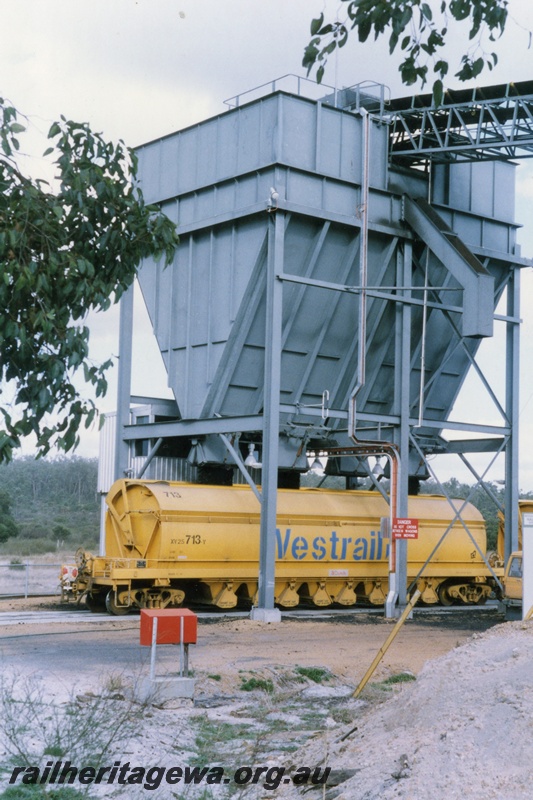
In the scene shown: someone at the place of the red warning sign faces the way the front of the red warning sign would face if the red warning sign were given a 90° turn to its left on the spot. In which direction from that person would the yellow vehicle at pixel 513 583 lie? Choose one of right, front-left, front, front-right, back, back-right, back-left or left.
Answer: front-right

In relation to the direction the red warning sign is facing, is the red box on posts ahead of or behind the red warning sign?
ahead

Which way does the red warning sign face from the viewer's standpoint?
toward the camera

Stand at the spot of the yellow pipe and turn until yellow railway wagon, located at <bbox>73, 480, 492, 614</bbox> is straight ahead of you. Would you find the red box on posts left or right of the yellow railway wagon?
left

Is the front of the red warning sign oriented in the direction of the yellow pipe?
yes
